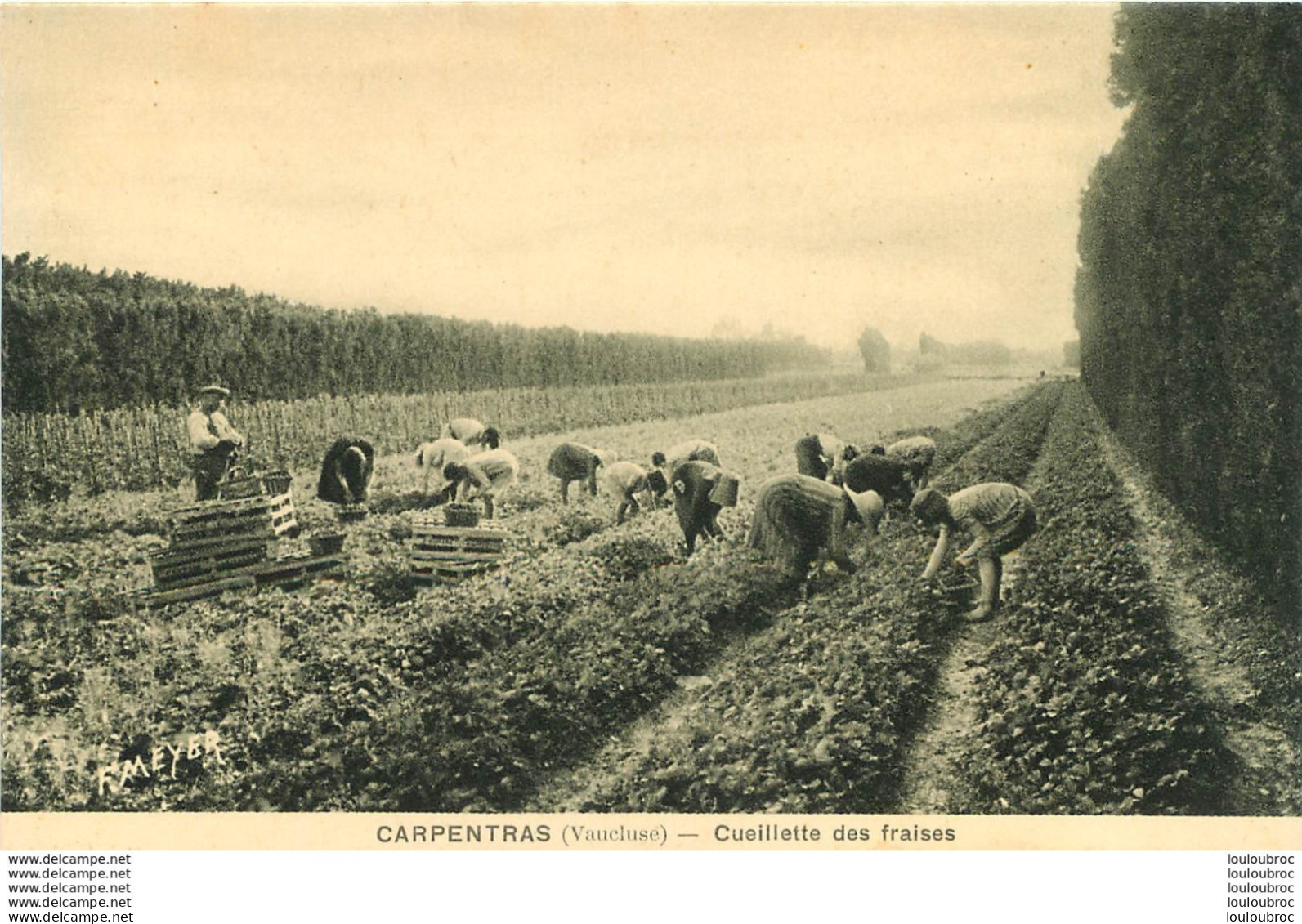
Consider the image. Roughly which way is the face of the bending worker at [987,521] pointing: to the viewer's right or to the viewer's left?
to the viewer's left

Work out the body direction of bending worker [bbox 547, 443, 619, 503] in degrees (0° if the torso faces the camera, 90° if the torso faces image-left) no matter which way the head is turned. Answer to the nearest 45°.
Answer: approximately 270°

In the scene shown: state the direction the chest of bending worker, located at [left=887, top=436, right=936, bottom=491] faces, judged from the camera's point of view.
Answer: to the viewer's left

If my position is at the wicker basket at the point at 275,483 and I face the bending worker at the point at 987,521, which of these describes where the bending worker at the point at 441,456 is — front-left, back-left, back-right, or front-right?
front-left

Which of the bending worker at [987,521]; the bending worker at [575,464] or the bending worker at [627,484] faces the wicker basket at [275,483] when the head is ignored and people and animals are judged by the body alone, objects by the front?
the bending worker at [987,521]

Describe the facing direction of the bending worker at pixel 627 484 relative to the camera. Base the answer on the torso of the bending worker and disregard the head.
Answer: to the viewer's right

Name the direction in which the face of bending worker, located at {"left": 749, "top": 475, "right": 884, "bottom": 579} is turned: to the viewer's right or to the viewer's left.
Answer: to the viewer's right

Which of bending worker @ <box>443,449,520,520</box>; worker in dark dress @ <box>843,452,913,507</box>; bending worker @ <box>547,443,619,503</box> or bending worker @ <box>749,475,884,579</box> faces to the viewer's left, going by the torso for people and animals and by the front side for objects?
bending worker @ <box>443,449,520,520</box>

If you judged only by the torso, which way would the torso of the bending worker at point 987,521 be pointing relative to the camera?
to the viewer's left

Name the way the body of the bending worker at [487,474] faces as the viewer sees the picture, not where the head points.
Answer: to the viewer's left

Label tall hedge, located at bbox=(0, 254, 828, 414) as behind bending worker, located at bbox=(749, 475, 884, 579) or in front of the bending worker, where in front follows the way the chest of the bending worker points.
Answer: behind

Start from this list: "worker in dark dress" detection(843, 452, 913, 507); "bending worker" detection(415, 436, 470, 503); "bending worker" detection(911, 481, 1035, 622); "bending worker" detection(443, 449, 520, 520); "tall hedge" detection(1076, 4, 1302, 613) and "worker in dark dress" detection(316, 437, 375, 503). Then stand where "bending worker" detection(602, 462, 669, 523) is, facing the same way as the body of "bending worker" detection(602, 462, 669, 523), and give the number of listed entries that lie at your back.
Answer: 3

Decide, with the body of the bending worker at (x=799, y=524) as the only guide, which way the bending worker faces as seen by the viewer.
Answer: to the viewer's right

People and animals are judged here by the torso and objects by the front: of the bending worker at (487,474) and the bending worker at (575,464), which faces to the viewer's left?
the bending worker at (487,474)
